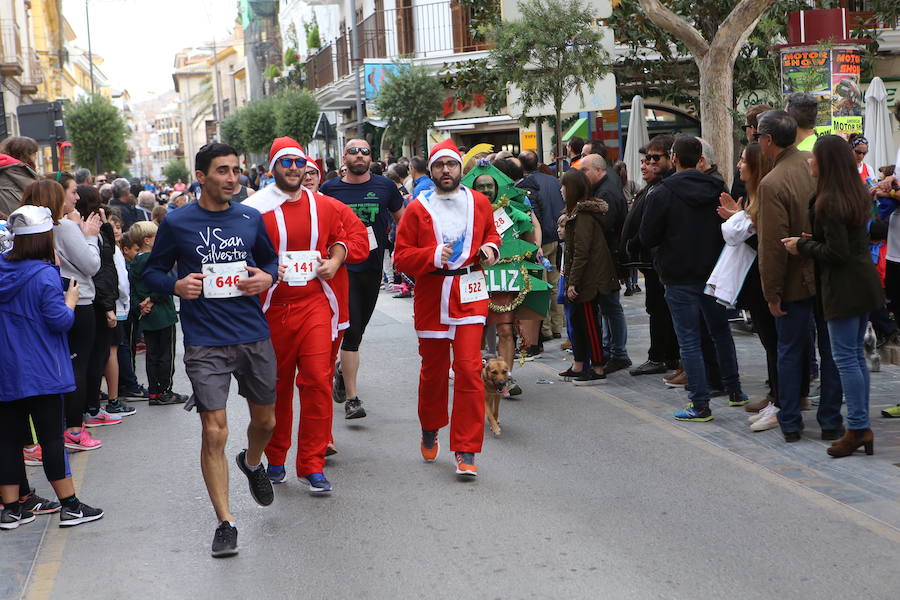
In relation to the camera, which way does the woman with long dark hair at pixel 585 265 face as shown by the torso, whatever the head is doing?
to the viewer's left

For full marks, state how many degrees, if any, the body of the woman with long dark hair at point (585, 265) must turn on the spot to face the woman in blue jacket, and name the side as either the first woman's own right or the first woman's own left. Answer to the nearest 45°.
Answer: approximately 45° to the first woman's own left

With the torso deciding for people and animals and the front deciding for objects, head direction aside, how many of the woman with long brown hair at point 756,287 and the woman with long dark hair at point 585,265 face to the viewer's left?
2

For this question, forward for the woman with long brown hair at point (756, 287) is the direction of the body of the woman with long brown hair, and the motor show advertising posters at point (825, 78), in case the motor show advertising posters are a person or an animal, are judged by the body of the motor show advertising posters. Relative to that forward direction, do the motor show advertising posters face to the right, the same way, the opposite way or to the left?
to the left

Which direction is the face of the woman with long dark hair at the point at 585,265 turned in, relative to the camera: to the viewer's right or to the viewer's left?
to the viewer's left

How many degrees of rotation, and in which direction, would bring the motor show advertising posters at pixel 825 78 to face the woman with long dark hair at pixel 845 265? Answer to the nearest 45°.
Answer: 0° — it already faces them

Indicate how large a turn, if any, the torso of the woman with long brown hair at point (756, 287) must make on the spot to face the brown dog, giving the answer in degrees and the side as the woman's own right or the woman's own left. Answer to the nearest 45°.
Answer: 0° — they already face it

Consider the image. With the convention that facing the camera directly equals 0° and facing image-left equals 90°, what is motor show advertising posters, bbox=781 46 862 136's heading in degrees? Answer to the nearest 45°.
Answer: approximately 0°
